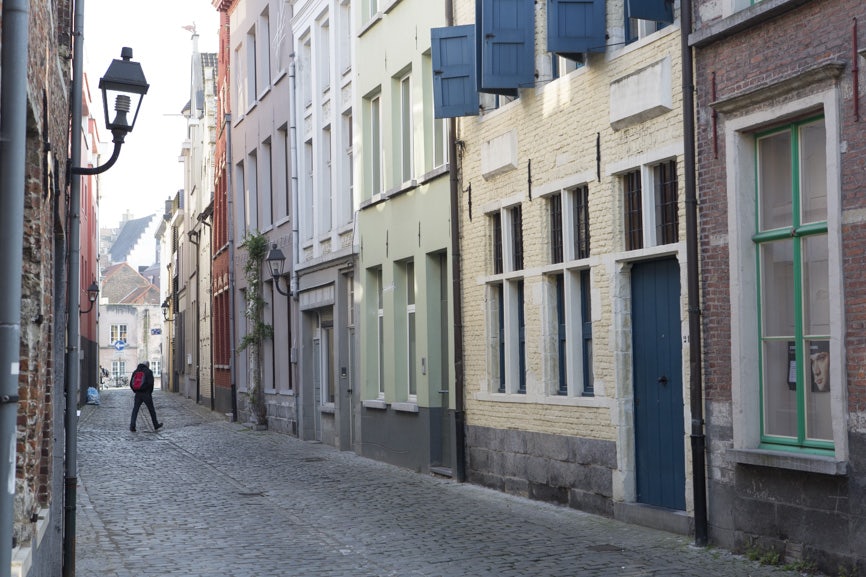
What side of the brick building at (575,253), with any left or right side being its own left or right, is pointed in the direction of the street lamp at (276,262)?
right

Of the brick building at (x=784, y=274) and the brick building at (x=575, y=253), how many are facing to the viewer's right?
0

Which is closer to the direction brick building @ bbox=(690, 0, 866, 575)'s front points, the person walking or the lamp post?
the lamp post

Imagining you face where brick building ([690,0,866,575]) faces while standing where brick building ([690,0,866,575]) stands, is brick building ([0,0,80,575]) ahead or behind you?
ahead

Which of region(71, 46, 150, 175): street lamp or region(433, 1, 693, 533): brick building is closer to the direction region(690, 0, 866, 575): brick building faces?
the street lamp

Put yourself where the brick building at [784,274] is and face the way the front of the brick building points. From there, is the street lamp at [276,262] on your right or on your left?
on your right

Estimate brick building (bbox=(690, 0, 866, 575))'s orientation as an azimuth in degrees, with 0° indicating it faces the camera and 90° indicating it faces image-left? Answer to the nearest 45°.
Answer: approximately 45°

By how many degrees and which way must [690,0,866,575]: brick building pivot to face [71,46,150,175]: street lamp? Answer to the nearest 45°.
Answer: approximately 45° to its right

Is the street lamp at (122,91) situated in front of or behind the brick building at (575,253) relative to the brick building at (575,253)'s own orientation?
in front

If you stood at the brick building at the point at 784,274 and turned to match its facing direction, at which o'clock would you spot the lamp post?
The lamp post is roughly at 1 o'clock from the brick building.

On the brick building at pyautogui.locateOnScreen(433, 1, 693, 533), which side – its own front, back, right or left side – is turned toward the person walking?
right
